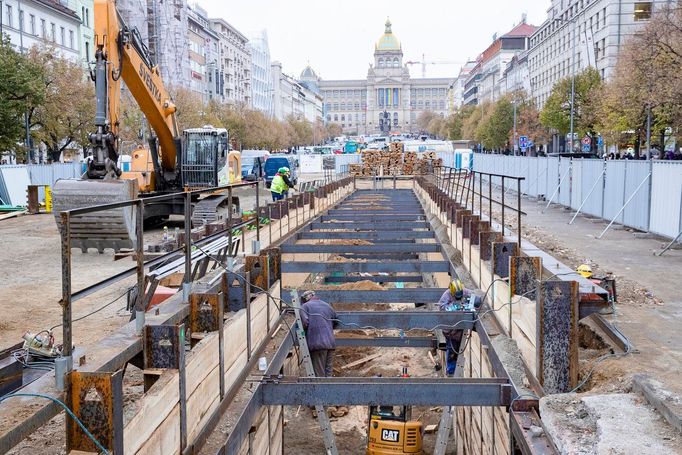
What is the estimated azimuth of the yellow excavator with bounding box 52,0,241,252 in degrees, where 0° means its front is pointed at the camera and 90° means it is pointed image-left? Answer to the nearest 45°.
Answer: approximately 45°

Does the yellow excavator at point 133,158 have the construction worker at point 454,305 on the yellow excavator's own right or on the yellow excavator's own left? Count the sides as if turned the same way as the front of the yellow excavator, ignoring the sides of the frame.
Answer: on the yellow excavator's own left

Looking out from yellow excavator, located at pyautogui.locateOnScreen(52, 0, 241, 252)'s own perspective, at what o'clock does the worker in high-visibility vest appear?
The worker in high-visibility vest is roughly at 6 o'clock from the yellow excavator.

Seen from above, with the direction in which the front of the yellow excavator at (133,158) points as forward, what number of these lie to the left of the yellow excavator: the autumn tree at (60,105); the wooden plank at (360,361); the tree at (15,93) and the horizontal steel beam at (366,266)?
2

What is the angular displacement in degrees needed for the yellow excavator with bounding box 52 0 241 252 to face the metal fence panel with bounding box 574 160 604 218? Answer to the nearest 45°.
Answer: approximately 135° to its left

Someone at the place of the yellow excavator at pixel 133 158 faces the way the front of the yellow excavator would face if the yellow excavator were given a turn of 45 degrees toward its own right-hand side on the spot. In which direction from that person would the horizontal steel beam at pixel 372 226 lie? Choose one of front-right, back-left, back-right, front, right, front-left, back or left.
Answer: back
